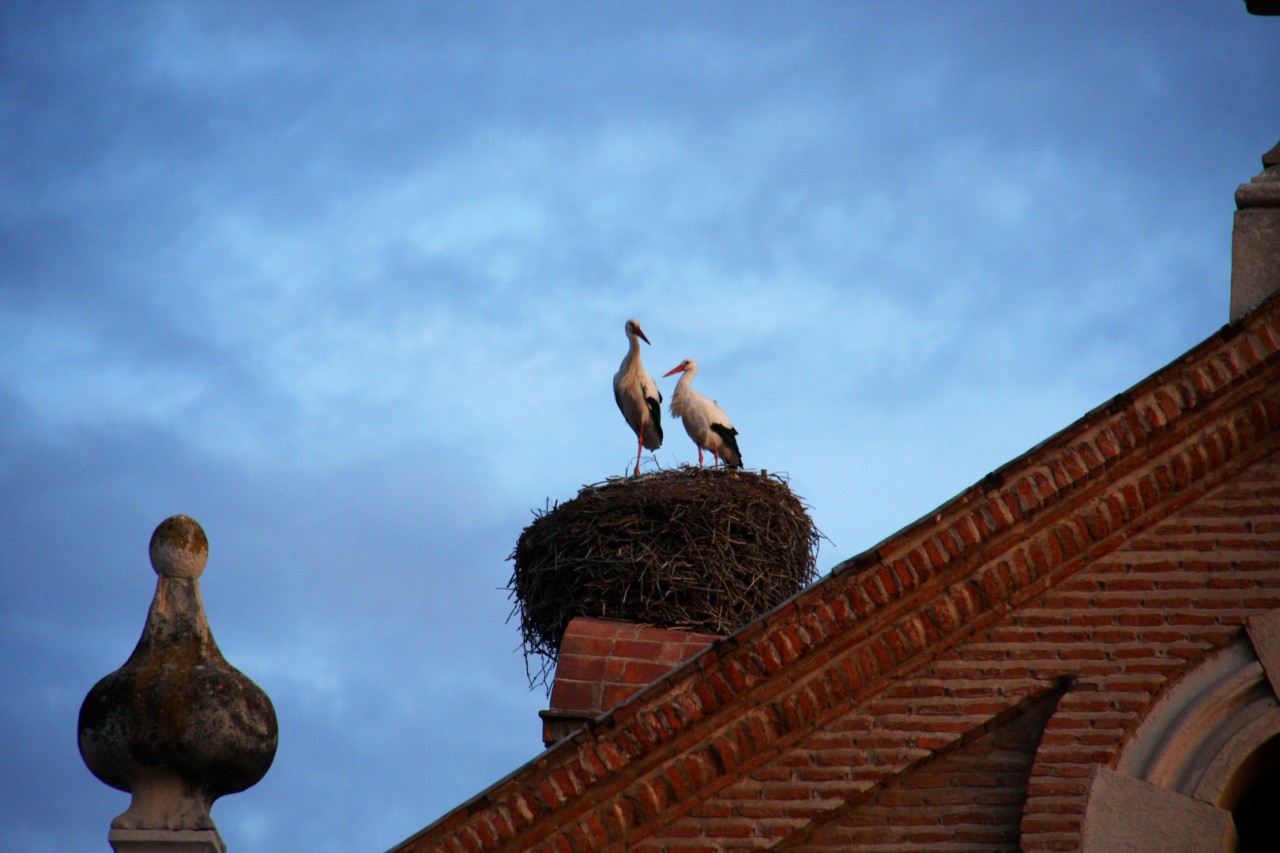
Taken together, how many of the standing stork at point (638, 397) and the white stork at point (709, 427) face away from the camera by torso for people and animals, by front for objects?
0

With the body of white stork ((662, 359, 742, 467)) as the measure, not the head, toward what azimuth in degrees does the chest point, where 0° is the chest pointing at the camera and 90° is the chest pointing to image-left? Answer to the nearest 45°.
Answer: approximately 90°

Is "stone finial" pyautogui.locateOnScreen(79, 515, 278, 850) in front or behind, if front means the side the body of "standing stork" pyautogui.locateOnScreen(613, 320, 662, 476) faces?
in front
